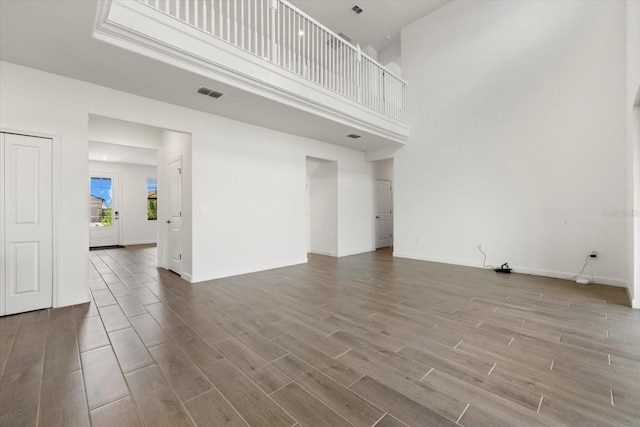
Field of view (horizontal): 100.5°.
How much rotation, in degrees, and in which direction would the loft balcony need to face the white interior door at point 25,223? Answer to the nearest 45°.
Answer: approximately 135° to its right

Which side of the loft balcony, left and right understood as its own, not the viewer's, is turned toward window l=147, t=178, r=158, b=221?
back

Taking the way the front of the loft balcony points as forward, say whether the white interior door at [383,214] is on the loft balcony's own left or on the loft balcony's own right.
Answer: on the loft balcony's own left

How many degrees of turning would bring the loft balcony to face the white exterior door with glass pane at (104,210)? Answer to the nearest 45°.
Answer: approximately 180°

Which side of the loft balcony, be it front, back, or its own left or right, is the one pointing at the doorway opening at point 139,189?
back

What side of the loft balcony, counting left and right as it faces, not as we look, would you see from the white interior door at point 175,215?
back

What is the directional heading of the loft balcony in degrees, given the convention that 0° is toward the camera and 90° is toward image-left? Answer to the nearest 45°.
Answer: approximately 315°
